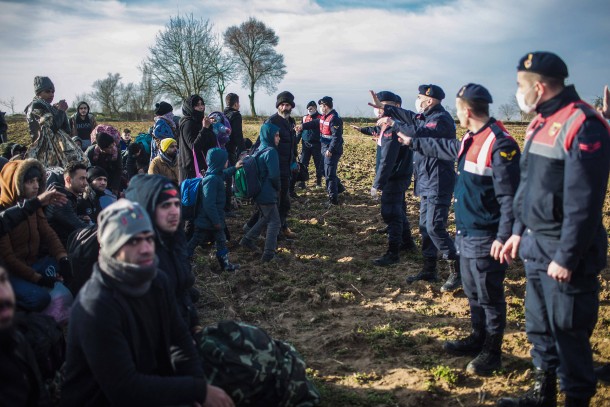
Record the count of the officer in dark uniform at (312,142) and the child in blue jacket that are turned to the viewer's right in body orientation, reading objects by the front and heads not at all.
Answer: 1

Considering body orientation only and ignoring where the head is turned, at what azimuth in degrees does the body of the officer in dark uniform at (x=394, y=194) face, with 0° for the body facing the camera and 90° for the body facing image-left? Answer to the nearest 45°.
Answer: approximately 90°

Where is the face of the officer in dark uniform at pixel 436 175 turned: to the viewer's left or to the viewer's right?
to the viewer's left

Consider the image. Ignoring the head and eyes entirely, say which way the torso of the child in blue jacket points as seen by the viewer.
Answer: to the viewer's right

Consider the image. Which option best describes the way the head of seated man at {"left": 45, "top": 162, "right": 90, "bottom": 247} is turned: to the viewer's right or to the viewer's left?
to the viewer's right

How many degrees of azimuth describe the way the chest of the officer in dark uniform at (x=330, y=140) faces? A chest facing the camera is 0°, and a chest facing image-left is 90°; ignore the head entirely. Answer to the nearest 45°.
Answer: approximately 45°
